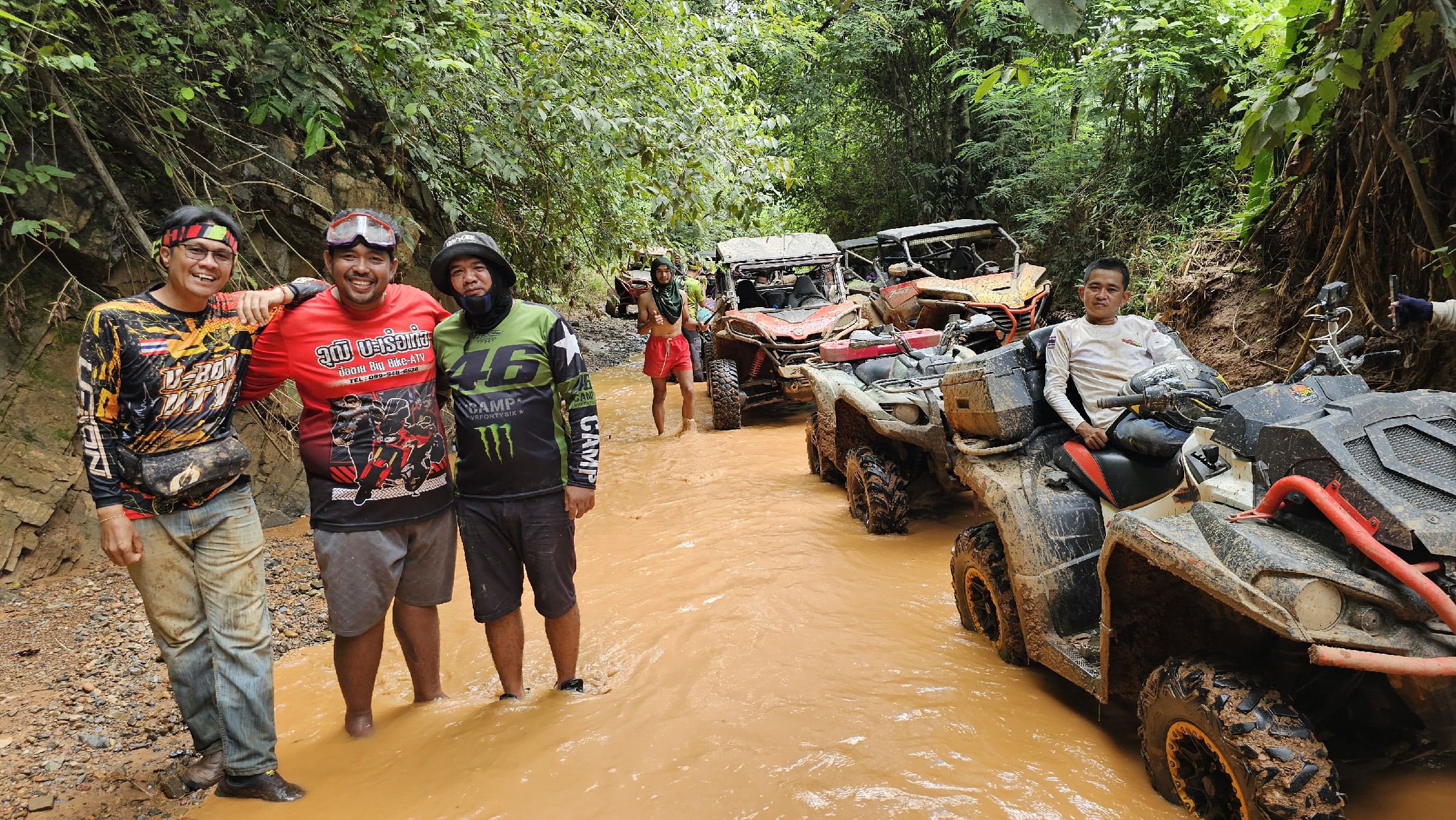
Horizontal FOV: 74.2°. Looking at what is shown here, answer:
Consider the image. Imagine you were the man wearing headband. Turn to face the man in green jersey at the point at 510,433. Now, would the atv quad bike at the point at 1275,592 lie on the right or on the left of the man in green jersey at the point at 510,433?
right

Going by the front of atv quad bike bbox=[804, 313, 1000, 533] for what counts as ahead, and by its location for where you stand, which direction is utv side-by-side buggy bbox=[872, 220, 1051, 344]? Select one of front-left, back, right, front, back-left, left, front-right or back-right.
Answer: back-left

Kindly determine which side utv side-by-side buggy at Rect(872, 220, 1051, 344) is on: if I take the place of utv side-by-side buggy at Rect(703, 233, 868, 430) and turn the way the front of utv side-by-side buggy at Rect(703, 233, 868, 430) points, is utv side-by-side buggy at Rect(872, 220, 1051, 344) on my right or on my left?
on my left

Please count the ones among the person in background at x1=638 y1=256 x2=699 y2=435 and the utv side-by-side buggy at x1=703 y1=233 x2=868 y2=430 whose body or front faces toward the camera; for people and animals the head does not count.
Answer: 2

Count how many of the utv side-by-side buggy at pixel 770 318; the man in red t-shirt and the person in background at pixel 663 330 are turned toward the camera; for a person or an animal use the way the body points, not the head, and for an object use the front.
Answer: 3

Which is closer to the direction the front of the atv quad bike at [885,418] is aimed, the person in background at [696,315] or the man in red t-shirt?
the man in red t-shirt

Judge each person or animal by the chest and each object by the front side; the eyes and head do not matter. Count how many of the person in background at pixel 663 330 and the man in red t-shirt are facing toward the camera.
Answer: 2

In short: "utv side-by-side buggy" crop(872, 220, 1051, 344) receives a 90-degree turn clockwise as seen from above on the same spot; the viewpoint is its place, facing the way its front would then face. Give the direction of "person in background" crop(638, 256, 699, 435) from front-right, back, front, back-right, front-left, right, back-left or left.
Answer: front
